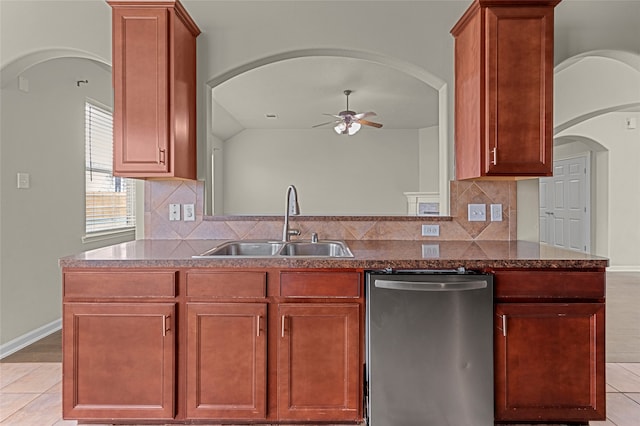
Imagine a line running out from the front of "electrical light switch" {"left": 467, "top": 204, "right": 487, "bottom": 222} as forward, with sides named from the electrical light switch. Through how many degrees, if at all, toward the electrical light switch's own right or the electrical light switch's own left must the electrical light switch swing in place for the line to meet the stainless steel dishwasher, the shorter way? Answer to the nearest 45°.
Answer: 0° — it already faces it

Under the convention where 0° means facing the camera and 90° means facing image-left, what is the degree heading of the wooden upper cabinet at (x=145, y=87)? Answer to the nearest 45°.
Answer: approximately 0°

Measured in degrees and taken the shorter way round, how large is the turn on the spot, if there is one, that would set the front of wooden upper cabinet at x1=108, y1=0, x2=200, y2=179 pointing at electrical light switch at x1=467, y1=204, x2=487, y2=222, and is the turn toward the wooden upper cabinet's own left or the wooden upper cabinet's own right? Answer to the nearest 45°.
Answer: approximately 90° to the wooden upper cabinet's own left

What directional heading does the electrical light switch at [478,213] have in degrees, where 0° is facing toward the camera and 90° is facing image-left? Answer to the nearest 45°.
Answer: approximately 0°

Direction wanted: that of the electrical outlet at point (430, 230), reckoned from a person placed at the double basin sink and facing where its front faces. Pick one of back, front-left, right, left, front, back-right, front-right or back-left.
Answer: left

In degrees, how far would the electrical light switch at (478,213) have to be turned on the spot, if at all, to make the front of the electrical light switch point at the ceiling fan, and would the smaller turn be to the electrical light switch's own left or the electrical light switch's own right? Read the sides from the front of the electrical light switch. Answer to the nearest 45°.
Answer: approximately 135° to the electrical light switch's own right

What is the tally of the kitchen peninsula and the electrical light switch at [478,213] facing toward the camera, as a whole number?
2
